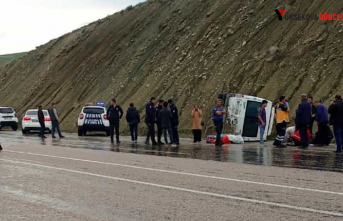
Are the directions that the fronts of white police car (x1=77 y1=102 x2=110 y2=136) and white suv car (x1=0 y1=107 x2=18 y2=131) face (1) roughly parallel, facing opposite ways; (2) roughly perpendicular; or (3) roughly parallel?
roughly parallel

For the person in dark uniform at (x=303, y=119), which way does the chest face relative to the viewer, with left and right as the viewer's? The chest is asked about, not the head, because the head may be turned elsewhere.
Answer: facing away from the viewer
